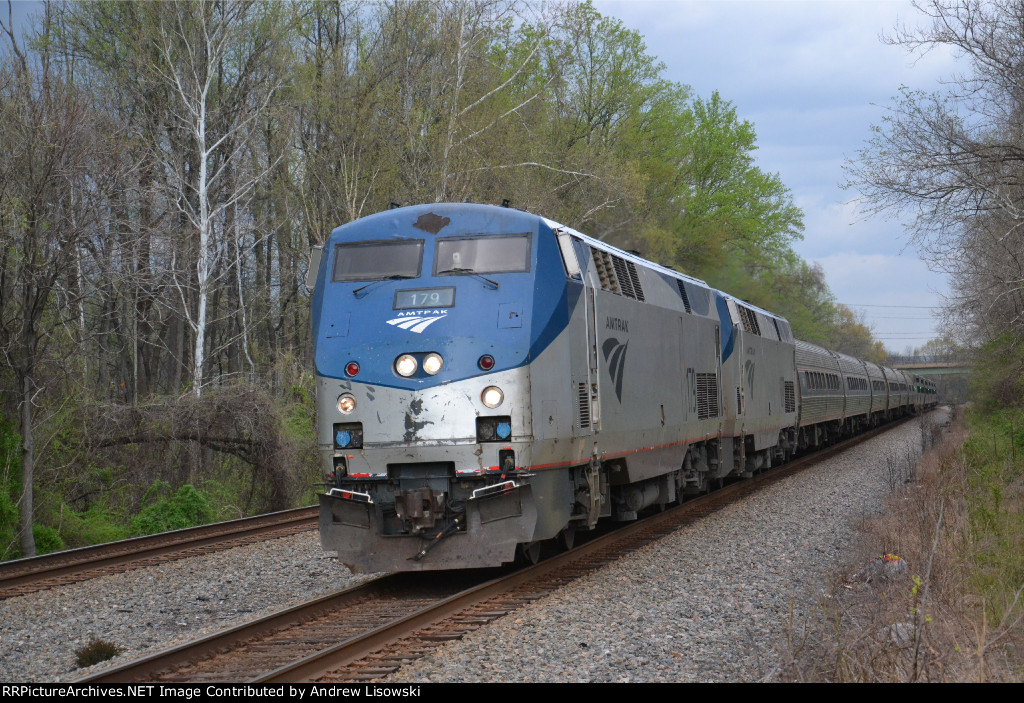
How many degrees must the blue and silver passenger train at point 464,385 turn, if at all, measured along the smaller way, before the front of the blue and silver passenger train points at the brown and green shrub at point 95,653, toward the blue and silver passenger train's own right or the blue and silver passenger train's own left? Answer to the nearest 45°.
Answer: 0° — it already faces it

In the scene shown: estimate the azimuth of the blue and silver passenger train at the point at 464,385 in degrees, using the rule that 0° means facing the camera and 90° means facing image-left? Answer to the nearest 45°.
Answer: approximately 45°

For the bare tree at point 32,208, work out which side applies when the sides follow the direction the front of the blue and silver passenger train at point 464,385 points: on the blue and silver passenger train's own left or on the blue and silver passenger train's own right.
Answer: on the blue and silver passenger train's own right

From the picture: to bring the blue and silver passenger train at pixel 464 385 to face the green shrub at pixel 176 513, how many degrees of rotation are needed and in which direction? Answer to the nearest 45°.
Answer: approximately 90° to its right

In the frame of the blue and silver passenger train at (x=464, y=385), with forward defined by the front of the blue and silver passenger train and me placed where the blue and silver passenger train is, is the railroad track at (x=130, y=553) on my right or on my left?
on my right

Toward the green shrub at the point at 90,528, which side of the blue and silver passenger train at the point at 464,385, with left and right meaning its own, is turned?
right

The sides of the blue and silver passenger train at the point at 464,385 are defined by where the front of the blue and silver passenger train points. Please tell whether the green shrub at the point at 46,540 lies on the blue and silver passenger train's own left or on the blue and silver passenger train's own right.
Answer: on the blue and silver passenger train's own right
